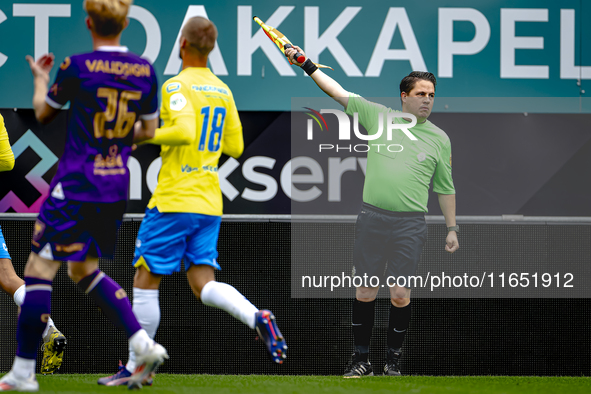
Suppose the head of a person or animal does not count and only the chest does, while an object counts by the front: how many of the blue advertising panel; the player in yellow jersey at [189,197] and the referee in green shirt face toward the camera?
2

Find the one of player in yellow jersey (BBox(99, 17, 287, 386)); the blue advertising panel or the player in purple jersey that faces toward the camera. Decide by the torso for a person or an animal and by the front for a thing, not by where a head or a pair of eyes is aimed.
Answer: the blue advertising panel

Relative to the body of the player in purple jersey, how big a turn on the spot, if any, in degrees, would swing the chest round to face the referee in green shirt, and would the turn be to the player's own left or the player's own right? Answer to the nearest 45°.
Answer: approximately 90° to the player's own right

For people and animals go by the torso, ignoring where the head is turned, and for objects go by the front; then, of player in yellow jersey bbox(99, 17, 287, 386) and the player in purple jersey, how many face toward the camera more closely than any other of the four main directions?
0

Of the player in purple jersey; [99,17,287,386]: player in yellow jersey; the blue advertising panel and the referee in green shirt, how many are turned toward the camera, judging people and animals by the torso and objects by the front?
2

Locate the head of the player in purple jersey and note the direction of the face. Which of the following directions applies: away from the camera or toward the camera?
away from the camera

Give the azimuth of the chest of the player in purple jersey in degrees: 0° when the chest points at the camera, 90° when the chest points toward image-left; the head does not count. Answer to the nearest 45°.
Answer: approximately 135°

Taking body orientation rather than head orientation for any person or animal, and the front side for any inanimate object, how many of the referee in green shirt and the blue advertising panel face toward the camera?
2

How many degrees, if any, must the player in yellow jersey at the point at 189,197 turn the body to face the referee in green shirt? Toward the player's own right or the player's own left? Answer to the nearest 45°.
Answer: approximately 90° to the player's own right

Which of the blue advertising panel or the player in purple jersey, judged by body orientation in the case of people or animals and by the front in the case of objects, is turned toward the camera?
the blue advertising panel

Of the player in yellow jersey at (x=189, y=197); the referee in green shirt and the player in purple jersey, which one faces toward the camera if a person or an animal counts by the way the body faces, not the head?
the referee in green shirt

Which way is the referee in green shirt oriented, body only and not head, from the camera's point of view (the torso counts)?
toward the camera

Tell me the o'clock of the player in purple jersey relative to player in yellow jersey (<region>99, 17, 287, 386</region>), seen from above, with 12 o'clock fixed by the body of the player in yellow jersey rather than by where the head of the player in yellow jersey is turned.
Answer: The player in purple jersey is roughly at 9 o'clock from the player in yellow jersey.

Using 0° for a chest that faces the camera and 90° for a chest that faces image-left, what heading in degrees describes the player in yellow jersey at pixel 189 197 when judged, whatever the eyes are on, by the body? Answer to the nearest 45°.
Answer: approximately 135°
